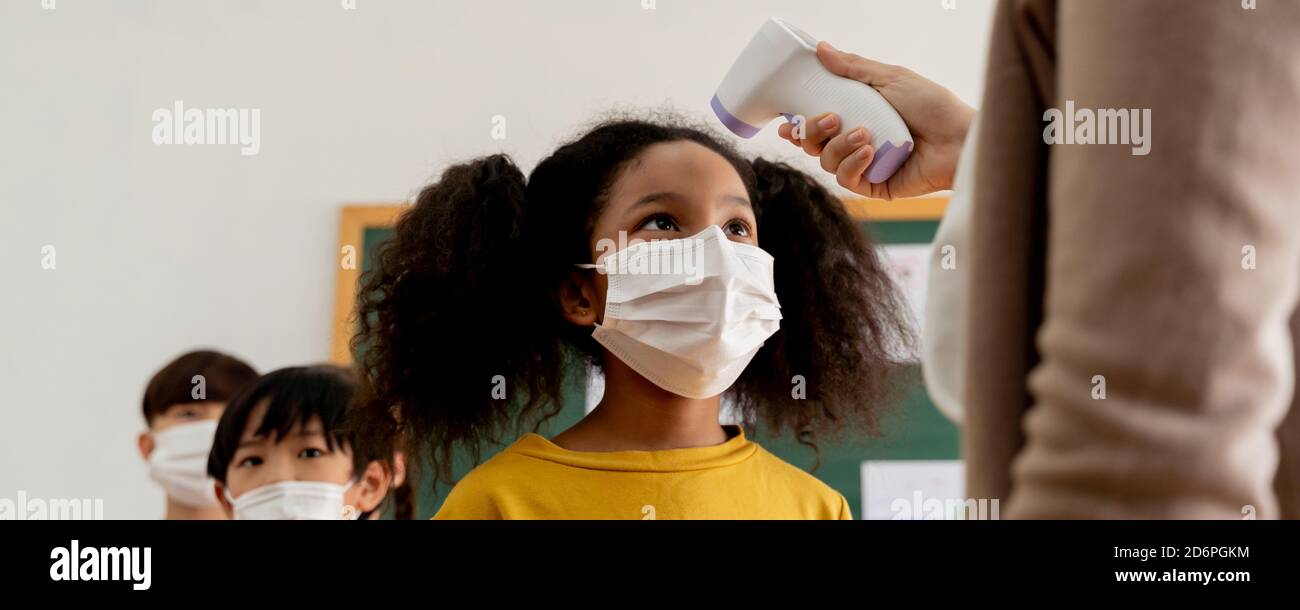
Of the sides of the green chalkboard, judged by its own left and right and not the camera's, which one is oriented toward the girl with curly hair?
front

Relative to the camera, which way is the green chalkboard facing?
toward the camera

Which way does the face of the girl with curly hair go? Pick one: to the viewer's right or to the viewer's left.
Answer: to the viewer's right
